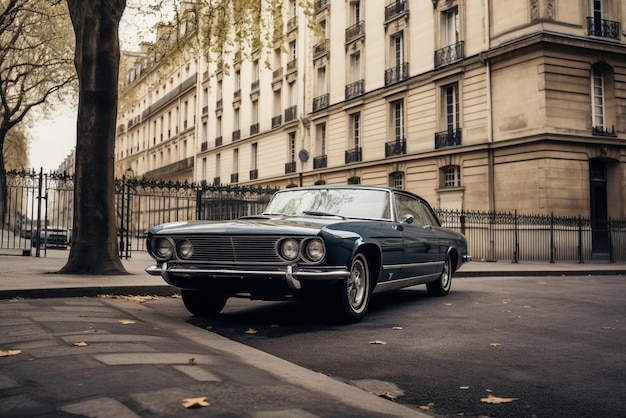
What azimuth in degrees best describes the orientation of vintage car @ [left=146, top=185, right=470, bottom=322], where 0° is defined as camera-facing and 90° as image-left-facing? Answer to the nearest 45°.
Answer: approximately 45°

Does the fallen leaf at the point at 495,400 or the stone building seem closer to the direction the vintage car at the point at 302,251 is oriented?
the fallen leaf

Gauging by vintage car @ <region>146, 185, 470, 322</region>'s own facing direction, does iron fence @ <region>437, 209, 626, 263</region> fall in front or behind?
behind

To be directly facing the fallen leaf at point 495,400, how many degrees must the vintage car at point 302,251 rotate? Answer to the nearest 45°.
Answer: approximately 90° to its left

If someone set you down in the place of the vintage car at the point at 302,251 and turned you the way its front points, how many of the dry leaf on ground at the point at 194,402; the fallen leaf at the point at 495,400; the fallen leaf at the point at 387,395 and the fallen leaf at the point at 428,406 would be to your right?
0

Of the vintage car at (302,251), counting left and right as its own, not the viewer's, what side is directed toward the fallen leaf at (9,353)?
front

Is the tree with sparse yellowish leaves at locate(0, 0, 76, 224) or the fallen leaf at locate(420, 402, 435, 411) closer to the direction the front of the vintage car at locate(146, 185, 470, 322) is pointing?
the fallen leaf

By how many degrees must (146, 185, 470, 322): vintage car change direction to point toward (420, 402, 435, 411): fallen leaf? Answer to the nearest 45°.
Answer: approximately 45° to its left

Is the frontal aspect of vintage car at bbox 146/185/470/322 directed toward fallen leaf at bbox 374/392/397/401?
no

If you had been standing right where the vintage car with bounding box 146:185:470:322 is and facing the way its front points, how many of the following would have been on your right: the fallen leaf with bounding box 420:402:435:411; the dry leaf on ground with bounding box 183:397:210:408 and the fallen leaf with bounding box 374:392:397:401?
0

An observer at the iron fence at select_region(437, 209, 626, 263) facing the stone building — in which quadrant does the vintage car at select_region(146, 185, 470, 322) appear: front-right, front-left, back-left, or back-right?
back-left

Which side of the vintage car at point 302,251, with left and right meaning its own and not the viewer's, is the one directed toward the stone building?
back

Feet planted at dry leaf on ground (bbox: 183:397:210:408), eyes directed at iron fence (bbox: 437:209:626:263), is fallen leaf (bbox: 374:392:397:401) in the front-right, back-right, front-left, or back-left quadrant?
front-right

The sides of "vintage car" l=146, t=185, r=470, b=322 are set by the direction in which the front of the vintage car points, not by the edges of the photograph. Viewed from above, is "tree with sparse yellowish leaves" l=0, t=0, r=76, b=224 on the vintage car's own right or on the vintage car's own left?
on the vintage car's own right

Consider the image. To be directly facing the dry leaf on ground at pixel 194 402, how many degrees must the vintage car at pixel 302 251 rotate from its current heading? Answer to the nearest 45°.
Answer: approximately 45° to its left
